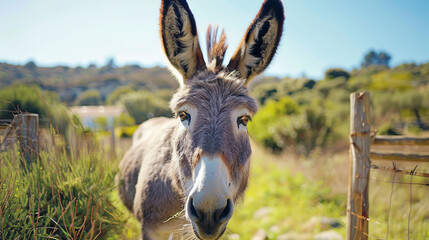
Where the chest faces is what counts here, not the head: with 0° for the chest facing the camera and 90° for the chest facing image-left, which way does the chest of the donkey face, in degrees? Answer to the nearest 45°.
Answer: approximately 315°

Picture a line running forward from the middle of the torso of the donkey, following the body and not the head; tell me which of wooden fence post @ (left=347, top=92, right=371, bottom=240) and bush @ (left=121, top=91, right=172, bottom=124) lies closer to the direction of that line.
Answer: the wooden fence post

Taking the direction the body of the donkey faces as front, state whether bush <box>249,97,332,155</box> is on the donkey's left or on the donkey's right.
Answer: on the donkey's left

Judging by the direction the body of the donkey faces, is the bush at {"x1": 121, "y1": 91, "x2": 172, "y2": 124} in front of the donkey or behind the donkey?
behind
